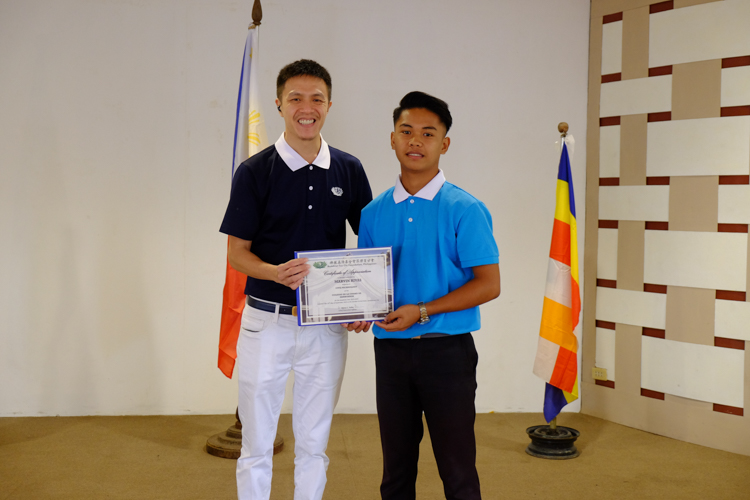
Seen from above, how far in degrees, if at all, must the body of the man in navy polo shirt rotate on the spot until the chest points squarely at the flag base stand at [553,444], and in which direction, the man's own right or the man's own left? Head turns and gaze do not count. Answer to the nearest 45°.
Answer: approximately 135° to the man's own left

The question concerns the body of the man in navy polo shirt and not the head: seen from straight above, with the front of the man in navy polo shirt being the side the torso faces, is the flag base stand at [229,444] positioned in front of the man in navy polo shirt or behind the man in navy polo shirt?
behind

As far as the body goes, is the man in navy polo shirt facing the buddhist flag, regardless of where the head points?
no

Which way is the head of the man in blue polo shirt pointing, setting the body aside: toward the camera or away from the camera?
toward the camera

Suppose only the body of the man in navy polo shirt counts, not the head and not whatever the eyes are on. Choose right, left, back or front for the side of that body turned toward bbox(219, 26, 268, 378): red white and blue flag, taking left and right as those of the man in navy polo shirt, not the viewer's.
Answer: back

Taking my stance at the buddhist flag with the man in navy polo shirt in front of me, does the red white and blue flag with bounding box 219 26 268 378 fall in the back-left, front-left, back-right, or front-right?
front-right

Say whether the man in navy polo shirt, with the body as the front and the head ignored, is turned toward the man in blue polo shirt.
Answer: no

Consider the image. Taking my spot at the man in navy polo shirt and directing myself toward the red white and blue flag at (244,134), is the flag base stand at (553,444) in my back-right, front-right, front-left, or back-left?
front-right

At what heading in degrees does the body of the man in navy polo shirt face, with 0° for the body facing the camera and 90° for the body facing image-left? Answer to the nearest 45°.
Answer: approximately 0°

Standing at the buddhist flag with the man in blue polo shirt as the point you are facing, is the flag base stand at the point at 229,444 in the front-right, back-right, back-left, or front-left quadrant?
front-right

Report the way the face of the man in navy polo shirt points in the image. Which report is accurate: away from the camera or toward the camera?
toward the camera
